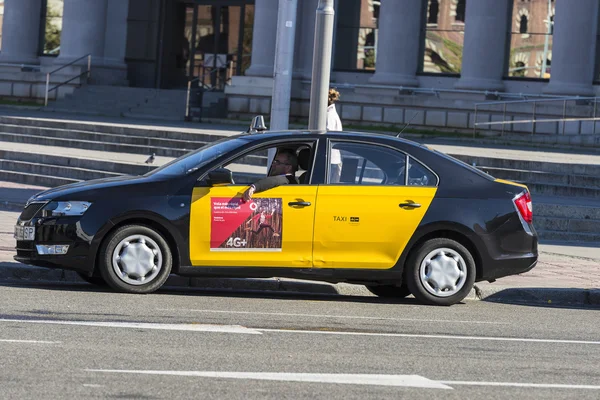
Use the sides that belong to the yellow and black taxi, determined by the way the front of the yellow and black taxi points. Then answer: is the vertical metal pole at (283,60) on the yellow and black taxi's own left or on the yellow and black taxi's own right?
on the yellow and black taxi's own right

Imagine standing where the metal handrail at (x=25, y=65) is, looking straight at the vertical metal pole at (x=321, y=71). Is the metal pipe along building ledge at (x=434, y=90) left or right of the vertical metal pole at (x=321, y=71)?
left

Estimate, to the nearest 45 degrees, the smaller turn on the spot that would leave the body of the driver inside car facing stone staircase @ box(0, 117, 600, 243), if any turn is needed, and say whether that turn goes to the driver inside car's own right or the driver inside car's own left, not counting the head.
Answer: approximately 90° to the driver inside car's own right

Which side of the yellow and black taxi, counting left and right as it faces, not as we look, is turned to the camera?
left

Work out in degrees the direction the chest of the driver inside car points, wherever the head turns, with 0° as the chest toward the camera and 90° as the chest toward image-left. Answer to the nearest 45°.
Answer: approximately 90°
